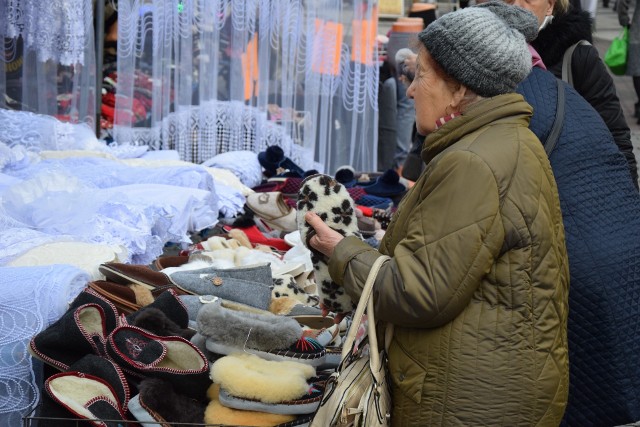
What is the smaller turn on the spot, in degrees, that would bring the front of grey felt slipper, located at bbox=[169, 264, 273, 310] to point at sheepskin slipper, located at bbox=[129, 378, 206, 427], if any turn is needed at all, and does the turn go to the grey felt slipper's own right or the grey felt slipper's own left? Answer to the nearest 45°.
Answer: approximately 90° to the grey felt slipper's own left

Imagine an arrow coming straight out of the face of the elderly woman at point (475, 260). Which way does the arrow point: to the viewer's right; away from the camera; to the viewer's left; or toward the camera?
to the viewer's left

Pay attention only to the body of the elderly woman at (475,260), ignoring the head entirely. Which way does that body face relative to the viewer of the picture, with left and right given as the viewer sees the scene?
facing to the left of the viewer

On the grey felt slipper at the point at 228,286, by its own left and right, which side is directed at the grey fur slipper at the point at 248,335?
left

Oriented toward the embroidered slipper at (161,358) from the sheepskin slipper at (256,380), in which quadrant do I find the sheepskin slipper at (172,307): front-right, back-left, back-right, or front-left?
front-right
